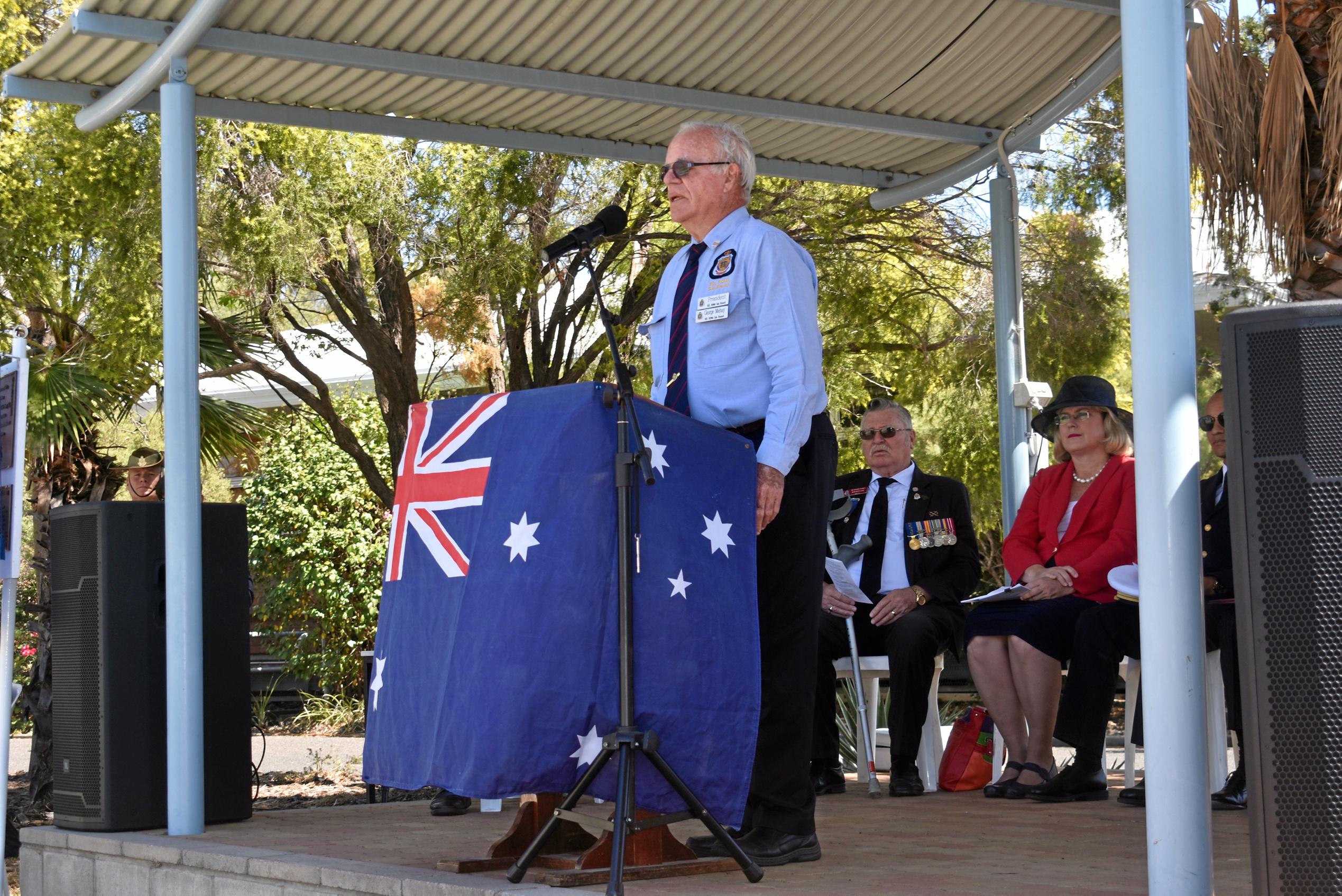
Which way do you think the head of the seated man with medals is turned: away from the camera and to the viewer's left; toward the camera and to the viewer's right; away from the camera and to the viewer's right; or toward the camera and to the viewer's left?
toward the camera and to the viewer's left

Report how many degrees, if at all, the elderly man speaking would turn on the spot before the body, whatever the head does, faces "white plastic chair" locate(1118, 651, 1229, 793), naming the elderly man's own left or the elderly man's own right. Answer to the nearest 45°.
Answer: approximately 180°

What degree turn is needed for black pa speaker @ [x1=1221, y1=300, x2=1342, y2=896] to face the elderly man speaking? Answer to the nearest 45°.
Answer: approximately 135° to its right

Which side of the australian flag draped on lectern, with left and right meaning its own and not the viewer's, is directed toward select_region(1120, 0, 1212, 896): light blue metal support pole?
left

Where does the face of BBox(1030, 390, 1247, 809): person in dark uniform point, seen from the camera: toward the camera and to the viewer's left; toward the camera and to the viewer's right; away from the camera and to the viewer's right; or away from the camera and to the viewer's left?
toward the camera and to the viewer's left

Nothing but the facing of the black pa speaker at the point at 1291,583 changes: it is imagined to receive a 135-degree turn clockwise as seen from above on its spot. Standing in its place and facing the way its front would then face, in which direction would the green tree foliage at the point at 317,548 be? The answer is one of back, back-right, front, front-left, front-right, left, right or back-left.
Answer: front

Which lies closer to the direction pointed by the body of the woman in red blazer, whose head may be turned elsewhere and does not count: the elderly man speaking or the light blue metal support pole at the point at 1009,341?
the elderly man speaking

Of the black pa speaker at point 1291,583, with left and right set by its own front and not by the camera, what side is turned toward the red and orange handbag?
back
